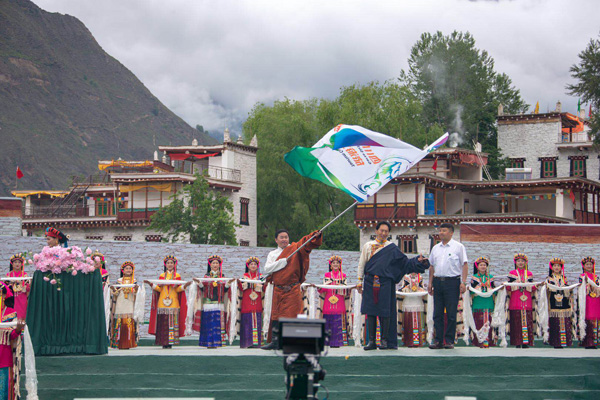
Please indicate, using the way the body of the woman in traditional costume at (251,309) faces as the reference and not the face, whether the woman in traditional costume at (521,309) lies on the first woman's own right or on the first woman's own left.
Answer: on the first woman's own left

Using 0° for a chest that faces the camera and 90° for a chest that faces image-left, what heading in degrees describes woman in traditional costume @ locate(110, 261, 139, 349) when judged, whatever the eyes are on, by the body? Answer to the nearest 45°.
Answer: approximately 0°

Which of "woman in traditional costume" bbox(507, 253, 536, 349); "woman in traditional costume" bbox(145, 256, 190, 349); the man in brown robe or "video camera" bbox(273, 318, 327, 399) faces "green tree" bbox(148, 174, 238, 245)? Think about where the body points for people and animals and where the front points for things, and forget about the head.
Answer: the video camera

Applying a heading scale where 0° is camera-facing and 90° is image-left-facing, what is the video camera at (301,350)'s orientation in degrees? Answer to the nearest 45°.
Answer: approximately 180°

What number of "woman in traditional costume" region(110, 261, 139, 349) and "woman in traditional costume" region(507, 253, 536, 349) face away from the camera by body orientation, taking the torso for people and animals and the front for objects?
0

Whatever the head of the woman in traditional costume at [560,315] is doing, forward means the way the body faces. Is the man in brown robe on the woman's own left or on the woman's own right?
on the woman's own right

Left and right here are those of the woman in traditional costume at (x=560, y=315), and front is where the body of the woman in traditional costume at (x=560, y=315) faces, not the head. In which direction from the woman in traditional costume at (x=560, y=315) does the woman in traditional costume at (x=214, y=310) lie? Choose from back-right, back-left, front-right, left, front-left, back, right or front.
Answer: right

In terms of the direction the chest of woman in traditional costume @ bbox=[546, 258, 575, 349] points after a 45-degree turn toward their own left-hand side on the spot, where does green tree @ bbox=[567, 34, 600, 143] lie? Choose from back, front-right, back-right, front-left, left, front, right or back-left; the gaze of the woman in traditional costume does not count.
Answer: back-left
